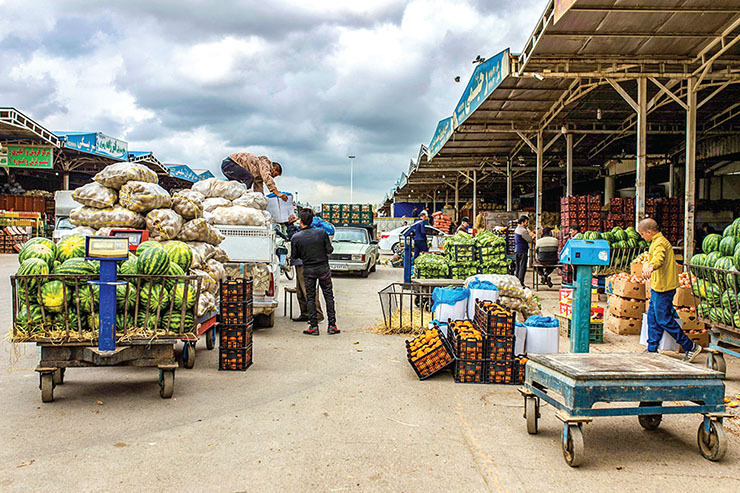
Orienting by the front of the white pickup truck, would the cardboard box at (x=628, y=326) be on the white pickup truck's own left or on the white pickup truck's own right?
on the white pickup truck's own right

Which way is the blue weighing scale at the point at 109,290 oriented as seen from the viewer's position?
toward the camera

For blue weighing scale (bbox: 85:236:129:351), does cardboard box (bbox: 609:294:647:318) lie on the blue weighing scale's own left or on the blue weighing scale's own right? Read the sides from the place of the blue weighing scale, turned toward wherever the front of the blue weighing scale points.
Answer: on the blue weighing scale's own left

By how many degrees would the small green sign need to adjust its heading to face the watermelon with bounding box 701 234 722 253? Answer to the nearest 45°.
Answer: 0° — it already faces it

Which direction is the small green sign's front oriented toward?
toward the camera

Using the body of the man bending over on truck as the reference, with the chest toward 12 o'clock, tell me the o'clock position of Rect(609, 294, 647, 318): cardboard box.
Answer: The cardboard box is roughly at 1 o'clock from the man bending over on truck.

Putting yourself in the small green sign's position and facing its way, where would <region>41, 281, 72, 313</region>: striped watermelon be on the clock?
The striped watermelon is roughly at 12 o'clock from the small green sign.

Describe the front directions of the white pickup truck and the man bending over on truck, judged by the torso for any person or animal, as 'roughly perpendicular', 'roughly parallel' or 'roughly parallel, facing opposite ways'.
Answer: roughly perpendicular

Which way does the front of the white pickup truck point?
away from the camera

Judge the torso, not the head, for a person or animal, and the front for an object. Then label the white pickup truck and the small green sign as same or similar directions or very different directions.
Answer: very different directions

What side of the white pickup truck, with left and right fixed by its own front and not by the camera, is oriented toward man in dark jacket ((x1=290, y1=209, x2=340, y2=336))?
right

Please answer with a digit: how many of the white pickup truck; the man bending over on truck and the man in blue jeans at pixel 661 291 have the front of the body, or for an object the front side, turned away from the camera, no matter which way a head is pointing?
1

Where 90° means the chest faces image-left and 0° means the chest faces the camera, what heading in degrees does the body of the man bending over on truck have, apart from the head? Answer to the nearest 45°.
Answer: approximately 270°
